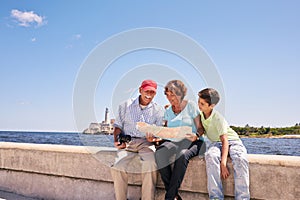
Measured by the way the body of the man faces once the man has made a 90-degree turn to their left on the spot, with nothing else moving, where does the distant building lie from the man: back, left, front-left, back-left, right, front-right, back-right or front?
back-left

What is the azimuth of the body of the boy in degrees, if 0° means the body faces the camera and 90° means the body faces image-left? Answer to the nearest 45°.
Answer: approximately 45°

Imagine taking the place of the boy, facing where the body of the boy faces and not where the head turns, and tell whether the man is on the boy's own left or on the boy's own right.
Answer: on the boy's own right

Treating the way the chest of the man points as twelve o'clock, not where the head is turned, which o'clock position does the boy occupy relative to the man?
The boy is roughly at 10 o'clock from the man.
